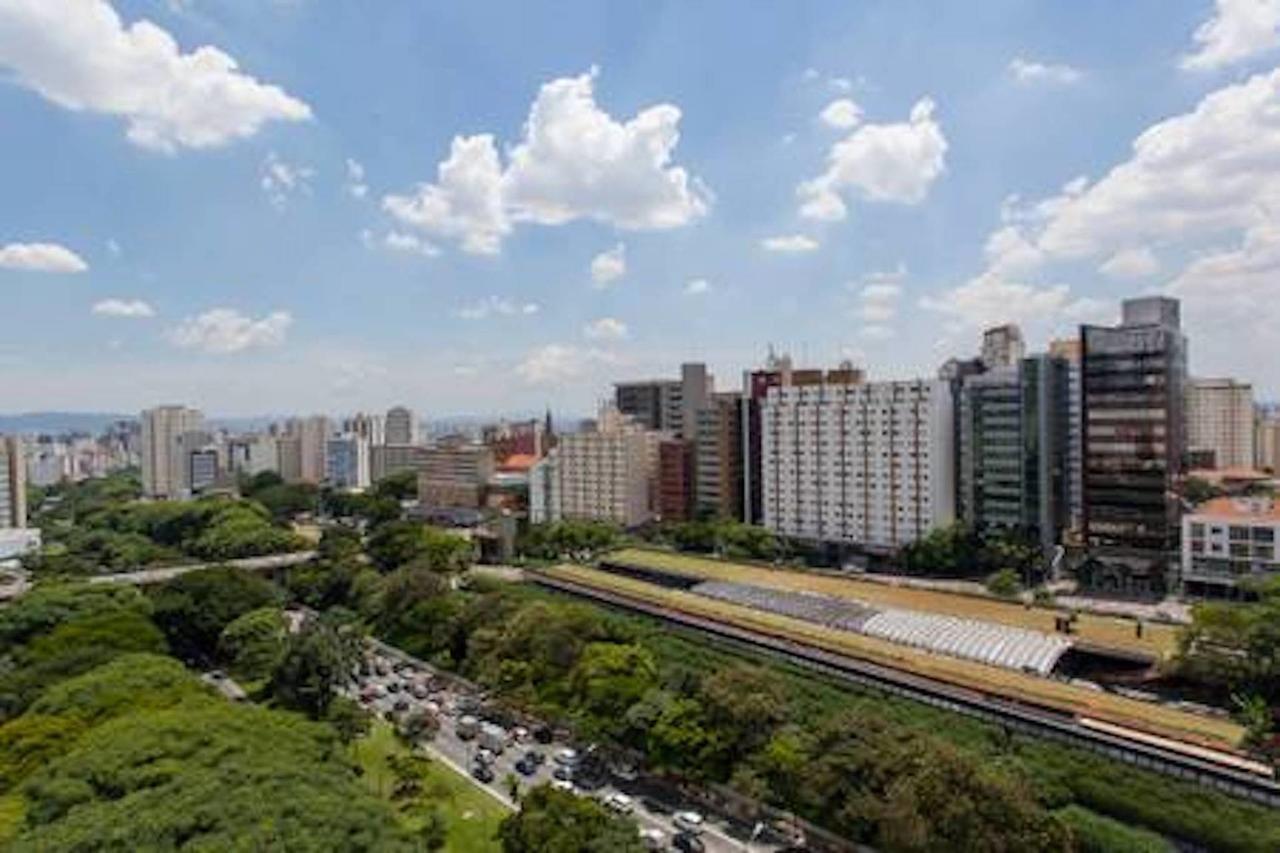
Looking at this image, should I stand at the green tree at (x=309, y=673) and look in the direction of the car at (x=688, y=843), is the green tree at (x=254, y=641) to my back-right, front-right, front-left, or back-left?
back-left
